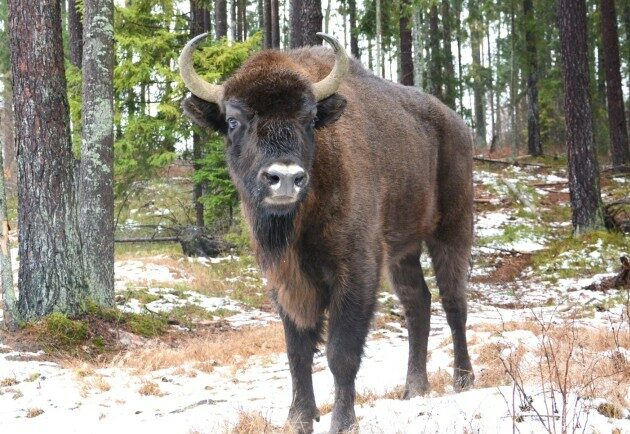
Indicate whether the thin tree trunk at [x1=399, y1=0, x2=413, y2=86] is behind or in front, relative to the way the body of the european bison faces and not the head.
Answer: behind

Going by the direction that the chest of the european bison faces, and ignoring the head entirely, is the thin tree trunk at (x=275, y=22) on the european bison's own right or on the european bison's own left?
on the european bison's own right

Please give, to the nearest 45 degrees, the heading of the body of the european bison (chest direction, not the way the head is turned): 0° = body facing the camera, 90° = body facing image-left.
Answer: approximately 45°

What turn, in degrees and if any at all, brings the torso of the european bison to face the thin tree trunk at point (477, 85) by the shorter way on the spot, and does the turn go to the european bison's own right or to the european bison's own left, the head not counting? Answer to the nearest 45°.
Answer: approximately 135° to the european bison's own right

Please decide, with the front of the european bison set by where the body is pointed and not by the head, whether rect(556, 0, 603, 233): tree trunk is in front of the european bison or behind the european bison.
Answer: behind

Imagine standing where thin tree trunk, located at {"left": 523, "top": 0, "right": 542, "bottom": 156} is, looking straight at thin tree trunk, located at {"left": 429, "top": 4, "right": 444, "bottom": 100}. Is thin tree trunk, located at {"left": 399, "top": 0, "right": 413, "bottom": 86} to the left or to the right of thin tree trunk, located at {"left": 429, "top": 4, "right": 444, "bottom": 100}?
left

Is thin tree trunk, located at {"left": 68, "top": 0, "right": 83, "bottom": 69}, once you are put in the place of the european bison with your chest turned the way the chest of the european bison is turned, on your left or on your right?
on your right

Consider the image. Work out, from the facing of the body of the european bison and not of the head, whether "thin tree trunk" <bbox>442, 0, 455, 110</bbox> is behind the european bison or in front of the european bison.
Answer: behind

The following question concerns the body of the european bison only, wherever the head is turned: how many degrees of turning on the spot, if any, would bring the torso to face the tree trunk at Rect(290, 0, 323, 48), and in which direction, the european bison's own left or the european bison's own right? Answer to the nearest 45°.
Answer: approximately 135° to the european bison's own right

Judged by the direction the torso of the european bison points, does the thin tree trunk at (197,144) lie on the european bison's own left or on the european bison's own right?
on the european bison's own right
